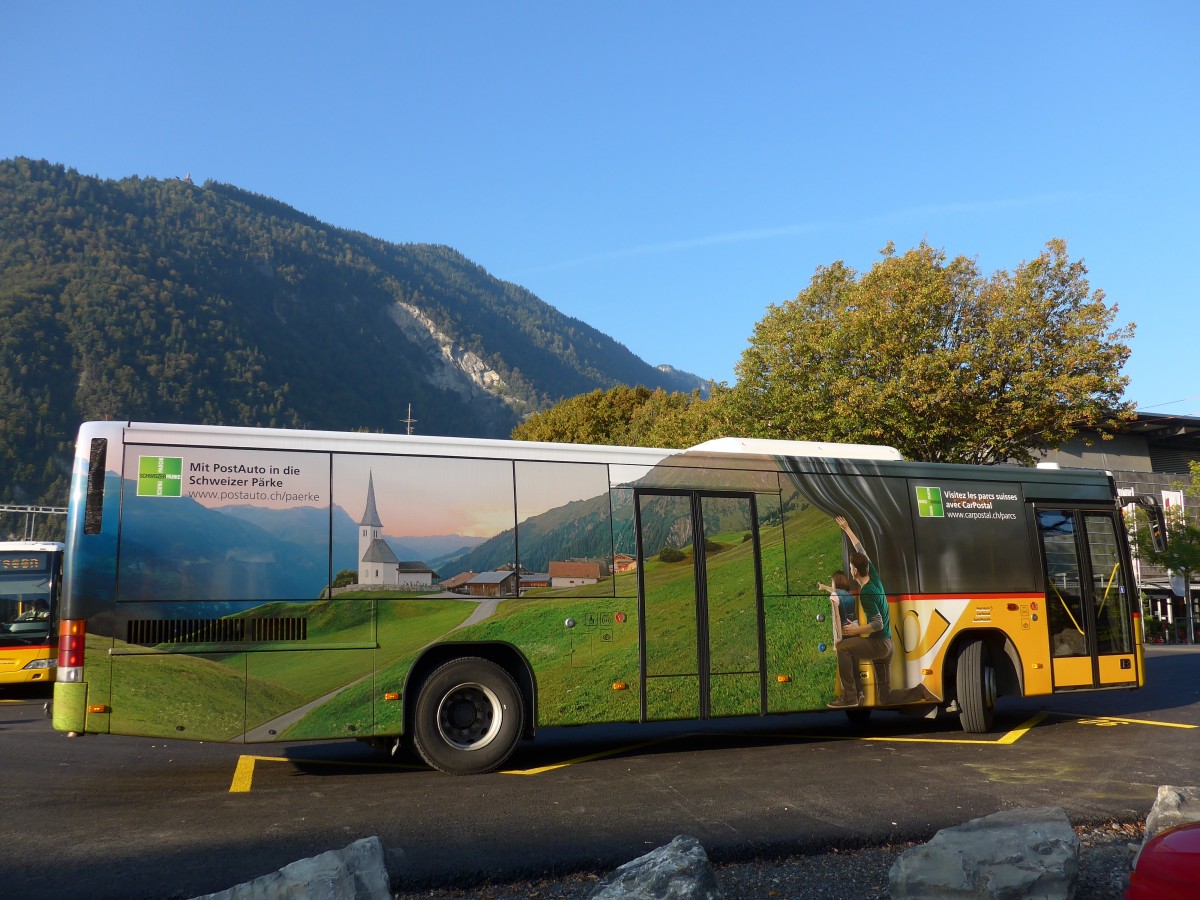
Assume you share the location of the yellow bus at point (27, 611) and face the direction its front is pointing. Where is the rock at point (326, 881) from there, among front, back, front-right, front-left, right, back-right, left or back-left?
front

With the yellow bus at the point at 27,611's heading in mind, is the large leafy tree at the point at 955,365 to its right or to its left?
on its left

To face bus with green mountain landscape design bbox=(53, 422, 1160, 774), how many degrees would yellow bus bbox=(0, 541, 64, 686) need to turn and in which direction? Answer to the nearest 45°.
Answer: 0° — it already faces it

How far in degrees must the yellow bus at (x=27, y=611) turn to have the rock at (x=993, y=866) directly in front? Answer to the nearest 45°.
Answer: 0° — it already faces it

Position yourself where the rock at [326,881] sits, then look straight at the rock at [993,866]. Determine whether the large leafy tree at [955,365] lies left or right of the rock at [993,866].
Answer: left

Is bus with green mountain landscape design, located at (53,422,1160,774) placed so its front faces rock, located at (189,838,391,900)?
no

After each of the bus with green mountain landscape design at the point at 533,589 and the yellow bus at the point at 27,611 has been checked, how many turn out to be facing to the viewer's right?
1

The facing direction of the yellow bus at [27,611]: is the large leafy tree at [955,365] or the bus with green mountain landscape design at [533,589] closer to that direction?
the bus with green mountain landscape design

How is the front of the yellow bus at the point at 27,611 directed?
toward the camera

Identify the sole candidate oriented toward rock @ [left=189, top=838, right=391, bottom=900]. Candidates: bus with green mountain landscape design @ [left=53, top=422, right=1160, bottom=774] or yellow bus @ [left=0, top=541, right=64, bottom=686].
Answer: yellow bus @ [left=0, top=541, right=64, bottom=686]

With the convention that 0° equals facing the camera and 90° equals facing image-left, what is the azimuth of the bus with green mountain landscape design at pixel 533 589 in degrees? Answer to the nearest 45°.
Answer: approximately 270°

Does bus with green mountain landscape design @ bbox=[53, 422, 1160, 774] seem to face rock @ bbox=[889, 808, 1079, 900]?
no

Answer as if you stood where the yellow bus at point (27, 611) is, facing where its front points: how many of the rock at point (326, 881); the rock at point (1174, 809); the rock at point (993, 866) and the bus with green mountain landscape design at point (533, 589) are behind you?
0

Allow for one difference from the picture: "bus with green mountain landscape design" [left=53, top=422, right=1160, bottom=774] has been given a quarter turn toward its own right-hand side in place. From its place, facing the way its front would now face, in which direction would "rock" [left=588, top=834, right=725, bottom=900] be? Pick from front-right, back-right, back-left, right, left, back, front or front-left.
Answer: front

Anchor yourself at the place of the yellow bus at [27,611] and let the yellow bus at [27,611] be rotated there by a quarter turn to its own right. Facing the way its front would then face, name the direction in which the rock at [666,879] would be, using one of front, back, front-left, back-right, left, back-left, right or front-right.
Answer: left

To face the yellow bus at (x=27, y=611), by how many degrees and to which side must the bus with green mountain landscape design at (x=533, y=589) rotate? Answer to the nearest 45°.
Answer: approximately 135° to its left

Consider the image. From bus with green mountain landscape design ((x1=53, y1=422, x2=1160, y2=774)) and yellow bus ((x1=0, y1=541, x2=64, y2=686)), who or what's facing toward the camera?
yellow bus ((x1=0, y1=541, x2=64, y2=686))
